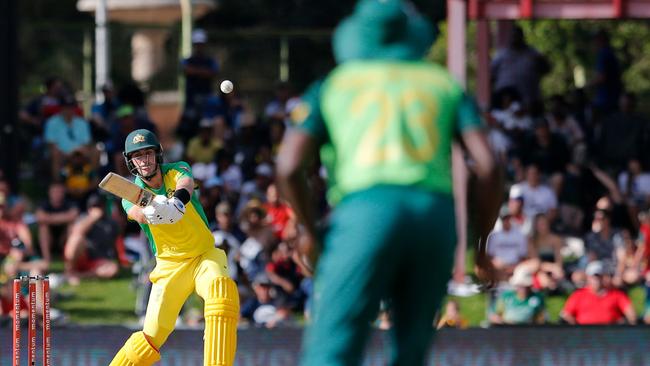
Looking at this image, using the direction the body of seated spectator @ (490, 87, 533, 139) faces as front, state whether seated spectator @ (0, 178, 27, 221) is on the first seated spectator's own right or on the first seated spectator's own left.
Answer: on the first seated spectator's own right

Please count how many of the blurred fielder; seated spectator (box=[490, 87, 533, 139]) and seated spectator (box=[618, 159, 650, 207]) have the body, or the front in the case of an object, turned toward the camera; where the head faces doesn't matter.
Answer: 2

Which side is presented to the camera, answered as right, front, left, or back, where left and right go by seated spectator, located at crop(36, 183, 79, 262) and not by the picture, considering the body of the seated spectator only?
front

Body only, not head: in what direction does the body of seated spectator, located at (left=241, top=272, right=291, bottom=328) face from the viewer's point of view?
toward the camera

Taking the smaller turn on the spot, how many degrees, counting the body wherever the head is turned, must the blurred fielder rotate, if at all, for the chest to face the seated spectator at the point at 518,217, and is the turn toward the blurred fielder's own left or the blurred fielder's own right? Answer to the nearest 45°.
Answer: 0° — they already face them

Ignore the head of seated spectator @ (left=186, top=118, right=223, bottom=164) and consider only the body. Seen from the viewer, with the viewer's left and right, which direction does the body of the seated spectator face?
facing the viewer

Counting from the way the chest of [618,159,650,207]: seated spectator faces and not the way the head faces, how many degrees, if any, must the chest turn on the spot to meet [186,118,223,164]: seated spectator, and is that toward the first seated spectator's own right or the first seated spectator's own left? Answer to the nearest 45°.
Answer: approximately 90° to the first seated spectator's own right

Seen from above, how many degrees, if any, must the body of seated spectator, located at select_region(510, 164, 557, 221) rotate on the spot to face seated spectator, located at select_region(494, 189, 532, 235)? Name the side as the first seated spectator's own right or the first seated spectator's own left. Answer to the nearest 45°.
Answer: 0° — they already face them

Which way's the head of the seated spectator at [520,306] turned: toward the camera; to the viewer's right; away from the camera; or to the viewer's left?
toward the camera

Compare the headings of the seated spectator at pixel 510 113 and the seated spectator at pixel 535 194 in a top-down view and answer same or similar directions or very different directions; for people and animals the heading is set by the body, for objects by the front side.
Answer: same or similar directions

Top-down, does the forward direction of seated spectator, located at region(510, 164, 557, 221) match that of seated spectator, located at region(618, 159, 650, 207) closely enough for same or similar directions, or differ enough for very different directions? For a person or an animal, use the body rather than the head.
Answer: same or similar directions

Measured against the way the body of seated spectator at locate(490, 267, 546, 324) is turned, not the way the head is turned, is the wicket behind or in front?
in front

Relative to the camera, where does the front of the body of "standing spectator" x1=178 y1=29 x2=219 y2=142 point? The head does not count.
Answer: toward the camera

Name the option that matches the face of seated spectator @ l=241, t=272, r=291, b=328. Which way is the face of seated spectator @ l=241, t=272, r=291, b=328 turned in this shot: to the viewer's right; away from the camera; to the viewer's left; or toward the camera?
toward the camera

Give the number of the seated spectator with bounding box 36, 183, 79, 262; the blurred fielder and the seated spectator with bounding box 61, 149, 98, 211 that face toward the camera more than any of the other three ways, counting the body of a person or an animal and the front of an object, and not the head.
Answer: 2

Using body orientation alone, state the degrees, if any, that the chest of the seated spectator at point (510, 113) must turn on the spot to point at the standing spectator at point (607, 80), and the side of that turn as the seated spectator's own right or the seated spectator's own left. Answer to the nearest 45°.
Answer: approximately 135° to the seated spectator's own left

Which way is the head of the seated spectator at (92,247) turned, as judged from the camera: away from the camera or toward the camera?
toward the camera
